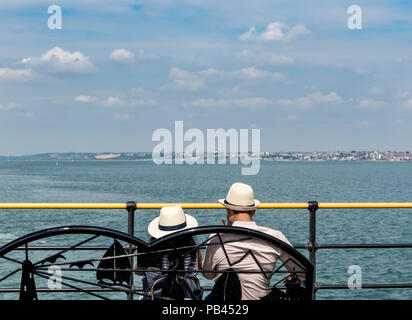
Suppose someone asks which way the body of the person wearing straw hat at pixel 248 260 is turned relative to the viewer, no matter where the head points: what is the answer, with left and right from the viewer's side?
facing away from the viewer

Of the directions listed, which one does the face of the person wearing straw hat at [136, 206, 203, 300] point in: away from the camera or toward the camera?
away from the camera
